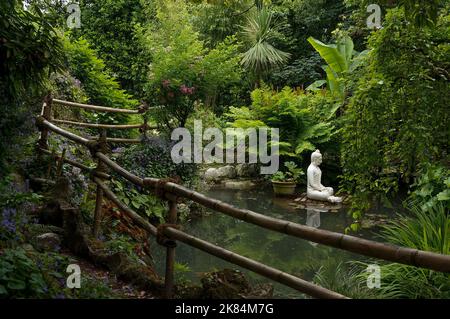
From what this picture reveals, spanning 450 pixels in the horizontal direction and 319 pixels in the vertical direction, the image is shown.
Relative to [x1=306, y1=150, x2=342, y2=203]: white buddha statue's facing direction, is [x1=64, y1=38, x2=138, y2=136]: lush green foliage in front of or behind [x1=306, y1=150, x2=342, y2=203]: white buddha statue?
behind

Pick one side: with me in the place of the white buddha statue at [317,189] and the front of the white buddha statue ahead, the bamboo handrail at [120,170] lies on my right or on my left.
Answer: on my right

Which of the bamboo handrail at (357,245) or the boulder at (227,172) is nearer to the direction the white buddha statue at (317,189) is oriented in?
the bamboo handrail

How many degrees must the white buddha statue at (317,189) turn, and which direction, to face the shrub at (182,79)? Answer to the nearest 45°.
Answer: approximately 135° to its left

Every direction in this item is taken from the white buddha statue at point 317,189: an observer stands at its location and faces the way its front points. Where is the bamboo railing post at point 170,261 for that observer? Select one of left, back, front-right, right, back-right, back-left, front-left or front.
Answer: right

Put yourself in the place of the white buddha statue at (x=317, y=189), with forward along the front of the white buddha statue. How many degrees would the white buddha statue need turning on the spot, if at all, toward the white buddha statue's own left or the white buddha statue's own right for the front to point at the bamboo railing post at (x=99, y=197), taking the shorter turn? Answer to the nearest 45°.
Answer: approximately 90° to the white buddha statue's own right
